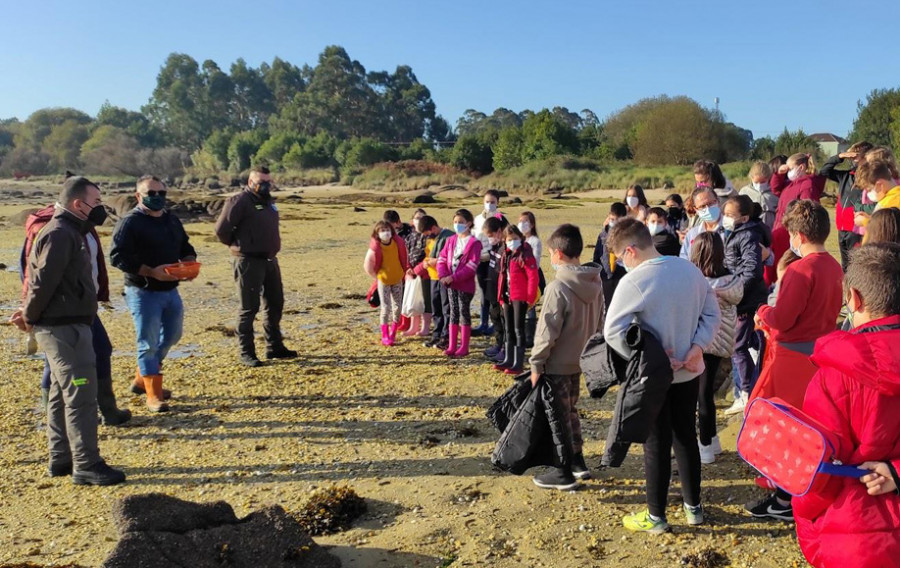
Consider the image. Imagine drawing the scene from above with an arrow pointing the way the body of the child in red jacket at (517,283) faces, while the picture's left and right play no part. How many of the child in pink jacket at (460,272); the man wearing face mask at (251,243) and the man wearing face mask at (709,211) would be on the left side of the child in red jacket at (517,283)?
1

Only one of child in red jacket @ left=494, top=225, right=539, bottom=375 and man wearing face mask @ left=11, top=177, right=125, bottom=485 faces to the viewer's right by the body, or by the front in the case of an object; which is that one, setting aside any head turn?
the man wearing face mask

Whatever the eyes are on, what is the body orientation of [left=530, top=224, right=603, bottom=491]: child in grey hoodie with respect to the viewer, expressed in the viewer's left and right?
facing away from the viewer and to the left of the viewer

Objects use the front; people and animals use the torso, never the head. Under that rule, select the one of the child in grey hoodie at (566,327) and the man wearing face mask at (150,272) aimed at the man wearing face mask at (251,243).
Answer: the child in grey hoodie

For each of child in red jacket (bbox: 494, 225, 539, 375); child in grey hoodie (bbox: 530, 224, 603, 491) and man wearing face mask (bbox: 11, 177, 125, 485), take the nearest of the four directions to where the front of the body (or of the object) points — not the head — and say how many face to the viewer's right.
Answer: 1

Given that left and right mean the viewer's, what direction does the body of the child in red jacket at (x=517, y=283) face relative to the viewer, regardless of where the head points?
facing the viewer and to the left of the viewer

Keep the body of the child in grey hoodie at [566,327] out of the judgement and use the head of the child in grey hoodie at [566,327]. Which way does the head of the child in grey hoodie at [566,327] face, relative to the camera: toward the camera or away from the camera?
away from the camera

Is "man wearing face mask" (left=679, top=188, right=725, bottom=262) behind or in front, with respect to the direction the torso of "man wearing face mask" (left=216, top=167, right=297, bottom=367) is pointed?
in front

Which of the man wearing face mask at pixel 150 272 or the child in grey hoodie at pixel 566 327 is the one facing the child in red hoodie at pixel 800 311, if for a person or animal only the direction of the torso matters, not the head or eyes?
the man wearing face mask

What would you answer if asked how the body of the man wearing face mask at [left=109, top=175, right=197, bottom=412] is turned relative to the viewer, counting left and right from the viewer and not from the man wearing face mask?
facing the viewer and to the right of the viewer

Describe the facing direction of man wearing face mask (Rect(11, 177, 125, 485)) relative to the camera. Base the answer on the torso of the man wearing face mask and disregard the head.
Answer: to the viewer's right

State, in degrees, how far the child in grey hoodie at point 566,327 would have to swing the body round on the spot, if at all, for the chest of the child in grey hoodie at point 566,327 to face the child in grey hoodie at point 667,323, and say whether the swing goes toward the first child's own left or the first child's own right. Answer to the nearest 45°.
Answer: approximately 180°

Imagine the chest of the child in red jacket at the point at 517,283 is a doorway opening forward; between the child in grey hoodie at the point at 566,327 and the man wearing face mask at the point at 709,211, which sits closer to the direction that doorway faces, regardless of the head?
the child in grey hoodie

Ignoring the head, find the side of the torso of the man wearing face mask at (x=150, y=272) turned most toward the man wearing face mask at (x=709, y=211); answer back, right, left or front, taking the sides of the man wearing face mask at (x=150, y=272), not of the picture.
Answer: front

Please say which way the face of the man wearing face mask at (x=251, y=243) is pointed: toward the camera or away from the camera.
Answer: toward the camera

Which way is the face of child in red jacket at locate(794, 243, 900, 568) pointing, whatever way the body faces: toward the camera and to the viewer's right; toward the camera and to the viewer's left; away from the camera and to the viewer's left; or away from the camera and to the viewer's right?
away from the camera and to the viewer's left

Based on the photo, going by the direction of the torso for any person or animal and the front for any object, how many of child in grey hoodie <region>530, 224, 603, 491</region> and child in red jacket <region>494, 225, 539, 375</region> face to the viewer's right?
0
